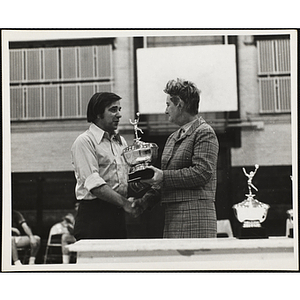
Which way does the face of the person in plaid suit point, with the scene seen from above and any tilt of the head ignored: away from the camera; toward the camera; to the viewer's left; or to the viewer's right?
to the viewer's left

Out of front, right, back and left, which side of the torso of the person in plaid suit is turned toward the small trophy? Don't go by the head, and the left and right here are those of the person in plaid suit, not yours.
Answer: back

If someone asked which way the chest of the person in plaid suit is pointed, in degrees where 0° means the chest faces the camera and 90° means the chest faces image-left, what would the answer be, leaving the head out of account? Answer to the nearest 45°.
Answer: approximately 90°
